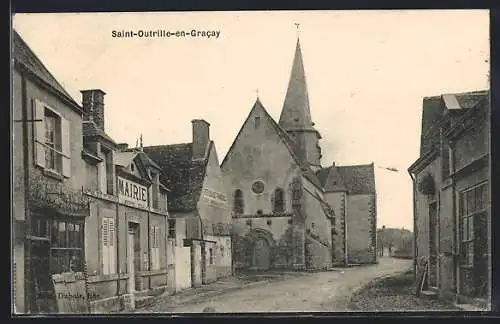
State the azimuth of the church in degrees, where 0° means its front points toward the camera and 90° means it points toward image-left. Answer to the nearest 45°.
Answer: approximately 0°

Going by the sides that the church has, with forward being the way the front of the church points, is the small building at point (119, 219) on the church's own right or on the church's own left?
on the church's own right

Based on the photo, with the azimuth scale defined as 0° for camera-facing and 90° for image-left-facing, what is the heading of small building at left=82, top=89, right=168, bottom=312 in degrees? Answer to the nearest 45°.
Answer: approximately 315°
